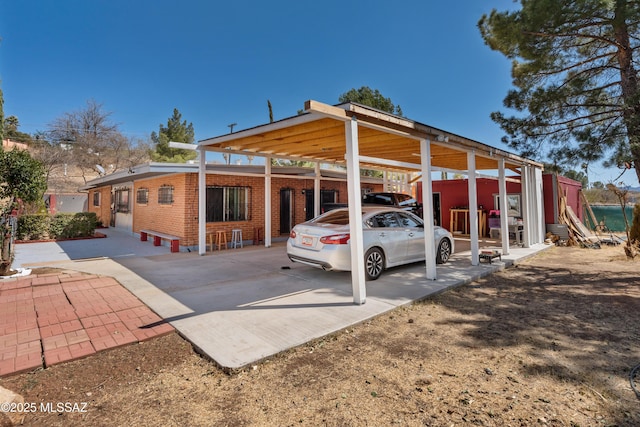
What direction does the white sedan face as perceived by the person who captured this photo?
facing away from the viewer and to the right of the viewer

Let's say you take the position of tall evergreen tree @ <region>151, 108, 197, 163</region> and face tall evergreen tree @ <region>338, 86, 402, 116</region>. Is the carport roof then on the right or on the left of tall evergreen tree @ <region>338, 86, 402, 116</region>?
right

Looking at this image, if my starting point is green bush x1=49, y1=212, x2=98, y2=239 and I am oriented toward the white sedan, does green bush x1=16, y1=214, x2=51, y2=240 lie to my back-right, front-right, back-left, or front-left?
back-right

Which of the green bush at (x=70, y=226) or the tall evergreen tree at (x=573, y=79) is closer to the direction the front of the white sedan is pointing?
the tall evergreen tree

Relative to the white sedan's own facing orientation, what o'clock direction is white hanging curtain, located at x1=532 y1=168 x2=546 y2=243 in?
The white hanging curtain is roughly at 12 o'clock from the white sedan.

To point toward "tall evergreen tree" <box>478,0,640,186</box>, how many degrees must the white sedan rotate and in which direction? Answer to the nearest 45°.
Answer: approximately 45° to its right

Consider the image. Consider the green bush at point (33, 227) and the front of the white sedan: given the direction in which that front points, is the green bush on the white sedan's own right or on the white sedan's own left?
on the white sedan's own left

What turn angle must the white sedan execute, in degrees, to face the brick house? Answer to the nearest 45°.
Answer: approximately 90° to its left

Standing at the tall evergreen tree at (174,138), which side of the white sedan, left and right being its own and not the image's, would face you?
left

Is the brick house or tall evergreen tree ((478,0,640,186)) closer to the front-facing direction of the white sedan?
the tall evergreen tree
